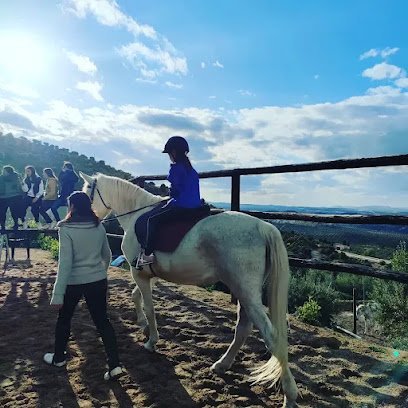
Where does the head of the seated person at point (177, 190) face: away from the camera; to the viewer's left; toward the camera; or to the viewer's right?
to the viewer's left

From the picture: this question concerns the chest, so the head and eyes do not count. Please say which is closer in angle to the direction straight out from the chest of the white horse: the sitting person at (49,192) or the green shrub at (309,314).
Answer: the sitting person

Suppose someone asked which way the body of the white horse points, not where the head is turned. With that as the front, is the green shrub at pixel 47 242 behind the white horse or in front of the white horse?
in front

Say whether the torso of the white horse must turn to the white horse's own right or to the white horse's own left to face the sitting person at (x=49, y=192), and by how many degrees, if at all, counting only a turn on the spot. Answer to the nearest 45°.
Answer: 0° — it already faces them

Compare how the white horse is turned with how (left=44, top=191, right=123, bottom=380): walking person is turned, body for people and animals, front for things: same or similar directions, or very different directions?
same or similar directions

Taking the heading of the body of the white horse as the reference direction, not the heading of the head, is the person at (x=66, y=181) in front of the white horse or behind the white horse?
in front

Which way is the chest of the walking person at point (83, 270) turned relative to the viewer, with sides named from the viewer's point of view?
facing away from the viewer and to the left of the viewer

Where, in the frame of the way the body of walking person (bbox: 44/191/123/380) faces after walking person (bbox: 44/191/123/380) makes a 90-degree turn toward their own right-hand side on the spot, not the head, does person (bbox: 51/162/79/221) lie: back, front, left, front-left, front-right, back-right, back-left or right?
front-left

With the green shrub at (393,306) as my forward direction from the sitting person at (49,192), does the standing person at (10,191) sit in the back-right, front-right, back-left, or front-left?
back-right

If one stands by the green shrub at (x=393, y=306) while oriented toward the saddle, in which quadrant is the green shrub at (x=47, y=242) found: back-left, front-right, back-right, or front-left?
front-right

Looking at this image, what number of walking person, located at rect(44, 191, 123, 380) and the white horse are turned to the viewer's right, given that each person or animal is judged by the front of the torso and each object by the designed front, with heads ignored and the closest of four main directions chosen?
0

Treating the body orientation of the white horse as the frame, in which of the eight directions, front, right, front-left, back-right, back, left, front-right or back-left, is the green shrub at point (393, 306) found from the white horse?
right

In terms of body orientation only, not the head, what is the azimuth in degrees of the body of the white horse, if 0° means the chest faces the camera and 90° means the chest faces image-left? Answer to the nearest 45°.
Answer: approximately 135°
